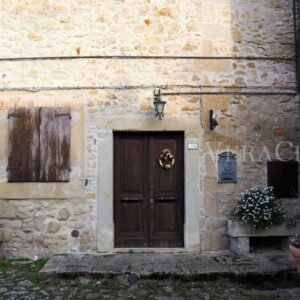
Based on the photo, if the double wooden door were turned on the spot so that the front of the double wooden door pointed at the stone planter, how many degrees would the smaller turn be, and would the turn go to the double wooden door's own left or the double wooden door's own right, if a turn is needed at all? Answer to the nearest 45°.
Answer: approximately 90° to the double wooden door's own left

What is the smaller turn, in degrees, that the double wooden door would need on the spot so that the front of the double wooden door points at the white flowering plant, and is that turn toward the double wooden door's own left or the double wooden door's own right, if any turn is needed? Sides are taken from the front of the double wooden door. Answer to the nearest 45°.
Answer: approximately 90° to the double wooden door's own left

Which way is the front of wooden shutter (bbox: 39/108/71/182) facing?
toward the camera

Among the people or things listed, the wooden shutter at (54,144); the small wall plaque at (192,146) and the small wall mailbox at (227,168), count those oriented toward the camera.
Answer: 3

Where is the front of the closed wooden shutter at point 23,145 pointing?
toward the camera

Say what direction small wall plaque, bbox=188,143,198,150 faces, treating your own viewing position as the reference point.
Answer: facing the viewer

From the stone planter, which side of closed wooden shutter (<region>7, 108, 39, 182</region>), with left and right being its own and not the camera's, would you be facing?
left

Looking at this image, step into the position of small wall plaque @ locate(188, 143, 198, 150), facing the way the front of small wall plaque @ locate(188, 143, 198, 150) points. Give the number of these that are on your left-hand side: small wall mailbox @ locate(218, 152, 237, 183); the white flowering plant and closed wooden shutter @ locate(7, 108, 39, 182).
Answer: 2
